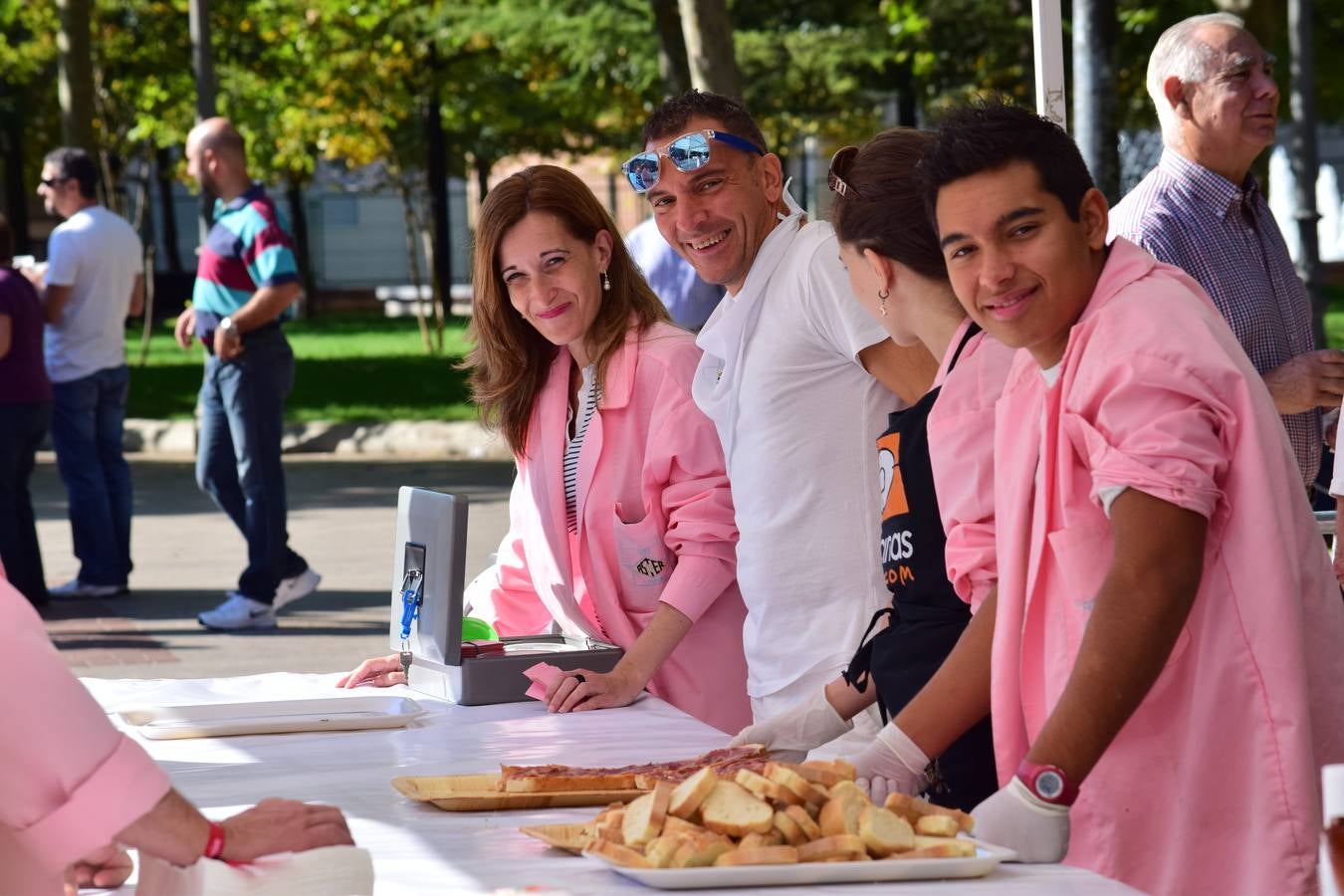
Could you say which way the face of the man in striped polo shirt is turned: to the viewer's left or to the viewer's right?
to the viewer's left

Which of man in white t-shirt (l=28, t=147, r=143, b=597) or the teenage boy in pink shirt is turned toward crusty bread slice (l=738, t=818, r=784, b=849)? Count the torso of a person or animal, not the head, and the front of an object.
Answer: the teenage boy in pink shirt

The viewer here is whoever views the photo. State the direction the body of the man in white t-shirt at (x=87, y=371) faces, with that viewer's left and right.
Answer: facing away from the viewer and to the left of the viewer

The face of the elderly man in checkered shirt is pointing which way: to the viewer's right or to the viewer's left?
to the viewer's right

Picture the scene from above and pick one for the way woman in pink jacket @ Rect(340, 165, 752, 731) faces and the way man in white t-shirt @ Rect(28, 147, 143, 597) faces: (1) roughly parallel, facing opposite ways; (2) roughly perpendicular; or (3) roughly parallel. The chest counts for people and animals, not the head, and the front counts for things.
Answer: roughly perpendicular

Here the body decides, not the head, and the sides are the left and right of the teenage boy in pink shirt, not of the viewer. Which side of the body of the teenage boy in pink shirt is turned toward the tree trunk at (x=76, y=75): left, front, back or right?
right

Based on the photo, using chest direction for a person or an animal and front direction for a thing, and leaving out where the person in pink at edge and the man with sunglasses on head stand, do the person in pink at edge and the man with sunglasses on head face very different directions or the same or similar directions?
very different directions
